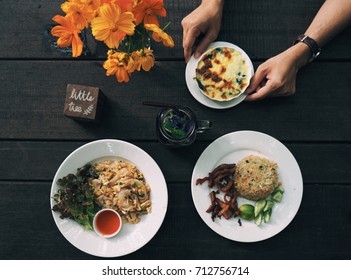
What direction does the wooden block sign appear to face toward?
toward the camera
